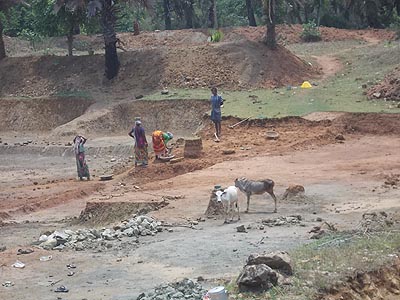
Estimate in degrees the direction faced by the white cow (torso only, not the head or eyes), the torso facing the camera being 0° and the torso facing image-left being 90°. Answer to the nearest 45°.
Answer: approximately 45°

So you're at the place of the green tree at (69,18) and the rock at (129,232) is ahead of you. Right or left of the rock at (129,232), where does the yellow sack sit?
left

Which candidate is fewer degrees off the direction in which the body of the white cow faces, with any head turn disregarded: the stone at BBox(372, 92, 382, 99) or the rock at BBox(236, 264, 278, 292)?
the rock

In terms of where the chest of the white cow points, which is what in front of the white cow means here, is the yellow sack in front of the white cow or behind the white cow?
behind

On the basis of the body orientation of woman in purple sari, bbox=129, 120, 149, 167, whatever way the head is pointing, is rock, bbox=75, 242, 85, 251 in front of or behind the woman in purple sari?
behind

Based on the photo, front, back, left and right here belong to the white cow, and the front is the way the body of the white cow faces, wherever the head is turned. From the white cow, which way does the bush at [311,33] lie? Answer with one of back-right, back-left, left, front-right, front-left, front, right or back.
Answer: back-right

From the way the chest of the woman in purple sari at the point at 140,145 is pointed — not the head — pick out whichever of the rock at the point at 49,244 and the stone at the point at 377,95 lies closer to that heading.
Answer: the stone
